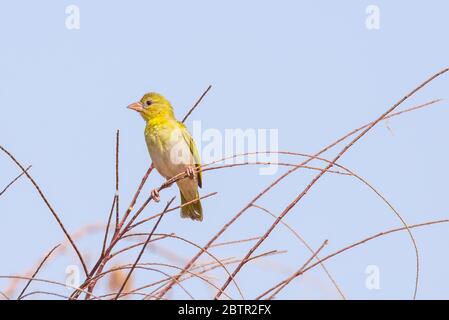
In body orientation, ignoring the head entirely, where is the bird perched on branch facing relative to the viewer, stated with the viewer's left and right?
facing the viewer and to the left of the viewer
